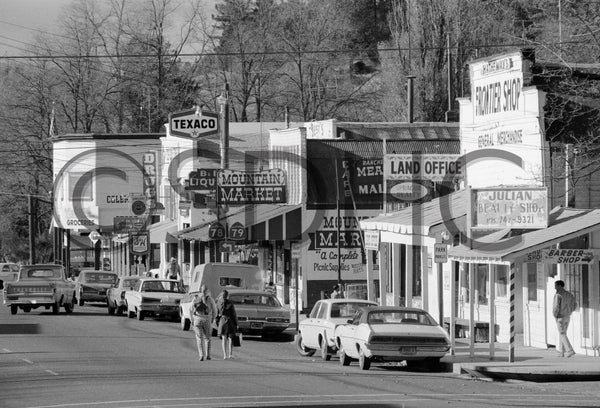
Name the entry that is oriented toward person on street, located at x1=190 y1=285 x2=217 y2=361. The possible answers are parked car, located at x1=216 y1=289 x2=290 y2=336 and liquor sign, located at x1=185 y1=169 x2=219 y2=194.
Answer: the liquor sign

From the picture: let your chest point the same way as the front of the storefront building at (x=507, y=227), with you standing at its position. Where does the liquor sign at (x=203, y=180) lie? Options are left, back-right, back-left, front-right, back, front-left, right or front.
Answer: right

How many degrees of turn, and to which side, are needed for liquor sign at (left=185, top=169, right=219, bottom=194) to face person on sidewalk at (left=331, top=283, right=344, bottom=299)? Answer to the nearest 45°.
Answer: approximately 45° to its left

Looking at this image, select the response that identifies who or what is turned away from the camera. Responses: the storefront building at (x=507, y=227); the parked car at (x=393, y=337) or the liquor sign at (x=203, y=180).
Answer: the parked car

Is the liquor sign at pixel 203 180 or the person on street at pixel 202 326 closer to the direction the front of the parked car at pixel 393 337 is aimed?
the liquor sign

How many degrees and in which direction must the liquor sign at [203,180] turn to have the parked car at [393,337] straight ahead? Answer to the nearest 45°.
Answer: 0° — it already faces it

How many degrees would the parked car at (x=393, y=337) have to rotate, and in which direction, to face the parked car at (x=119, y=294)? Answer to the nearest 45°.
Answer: approximately 45° to its left

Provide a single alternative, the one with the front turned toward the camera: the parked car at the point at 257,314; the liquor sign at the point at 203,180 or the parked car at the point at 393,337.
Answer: the liquor sign

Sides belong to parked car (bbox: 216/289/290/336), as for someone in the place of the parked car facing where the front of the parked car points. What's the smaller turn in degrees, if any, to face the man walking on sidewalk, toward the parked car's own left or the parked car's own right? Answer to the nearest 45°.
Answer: approximately 135° to the parked car's own right

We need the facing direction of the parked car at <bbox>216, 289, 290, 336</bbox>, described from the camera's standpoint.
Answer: facing away from the viewer

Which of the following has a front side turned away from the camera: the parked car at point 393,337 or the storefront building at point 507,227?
the parked car

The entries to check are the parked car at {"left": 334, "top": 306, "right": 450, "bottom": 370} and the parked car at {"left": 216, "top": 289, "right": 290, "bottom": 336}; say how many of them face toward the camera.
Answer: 0

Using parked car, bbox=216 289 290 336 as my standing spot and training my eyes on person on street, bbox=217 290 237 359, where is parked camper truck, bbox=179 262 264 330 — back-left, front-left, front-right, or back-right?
back-right
